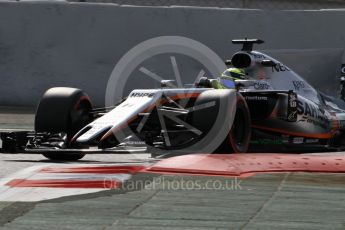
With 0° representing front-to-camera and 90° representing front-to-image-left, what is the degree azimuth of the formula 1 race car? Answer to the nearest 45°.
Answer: approximately 45°
